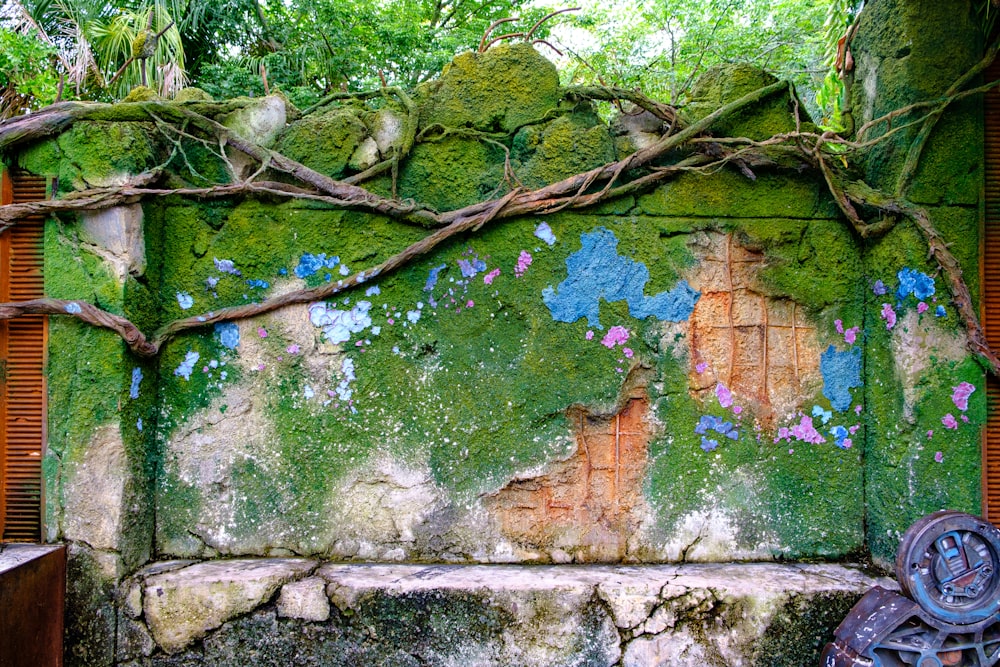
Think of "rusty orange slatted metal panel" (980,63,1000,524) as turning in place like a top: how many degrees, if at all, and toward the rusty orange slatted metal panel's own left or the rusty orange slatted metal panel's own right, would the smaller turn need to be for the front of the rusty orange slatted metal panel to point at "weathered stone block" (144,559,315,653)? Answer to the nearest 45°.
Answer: approximately 45° to the rusty orange slatted metal panel's own right

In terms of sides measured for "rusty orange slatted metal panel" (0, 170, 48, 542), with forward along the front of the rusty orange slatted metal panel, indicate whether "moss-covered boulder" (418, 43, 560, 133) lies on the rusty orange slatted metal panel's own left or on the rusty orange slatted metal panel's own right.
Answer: on the rusty orange slatted metal panel's own left
